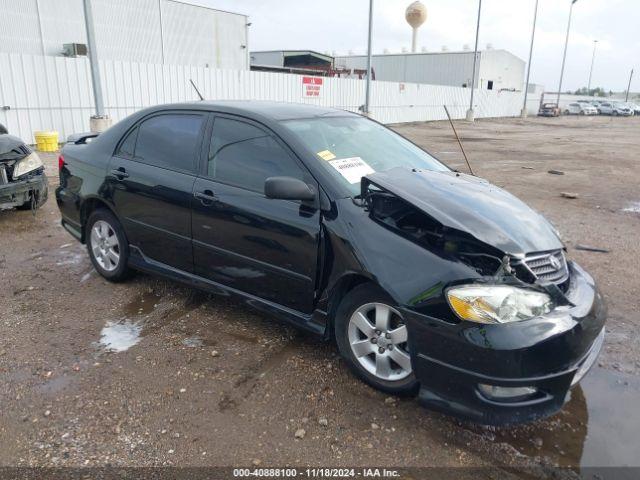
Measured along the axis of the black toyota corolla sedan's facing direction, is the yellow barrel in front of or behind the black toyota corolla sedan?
behind

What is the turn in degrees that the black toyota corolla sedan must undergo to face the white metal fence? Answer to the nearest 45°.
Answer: approximately 180°

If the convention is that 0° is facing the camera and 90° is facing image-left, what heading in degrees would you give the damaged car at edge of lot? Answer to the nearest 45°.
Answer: approximately 315°

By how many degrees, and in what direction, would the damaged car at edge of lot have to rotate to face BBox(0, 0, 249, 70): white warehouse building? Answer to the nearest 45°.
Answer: approximately 135° to its left

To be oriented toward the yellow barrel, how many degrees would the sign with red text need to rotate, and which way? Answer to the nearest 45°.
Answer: approximately 45° to its right

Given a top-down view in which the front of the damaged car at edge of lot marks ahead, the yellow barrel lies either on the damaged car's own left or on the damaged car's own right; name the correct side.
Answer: on the damaged car's own left

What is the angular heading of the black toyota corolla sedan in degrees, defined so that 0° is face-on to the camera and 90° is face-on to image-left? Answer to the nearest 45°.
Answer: approximately 315°

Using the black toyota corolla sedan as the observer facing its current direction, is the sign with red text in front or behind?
behind
